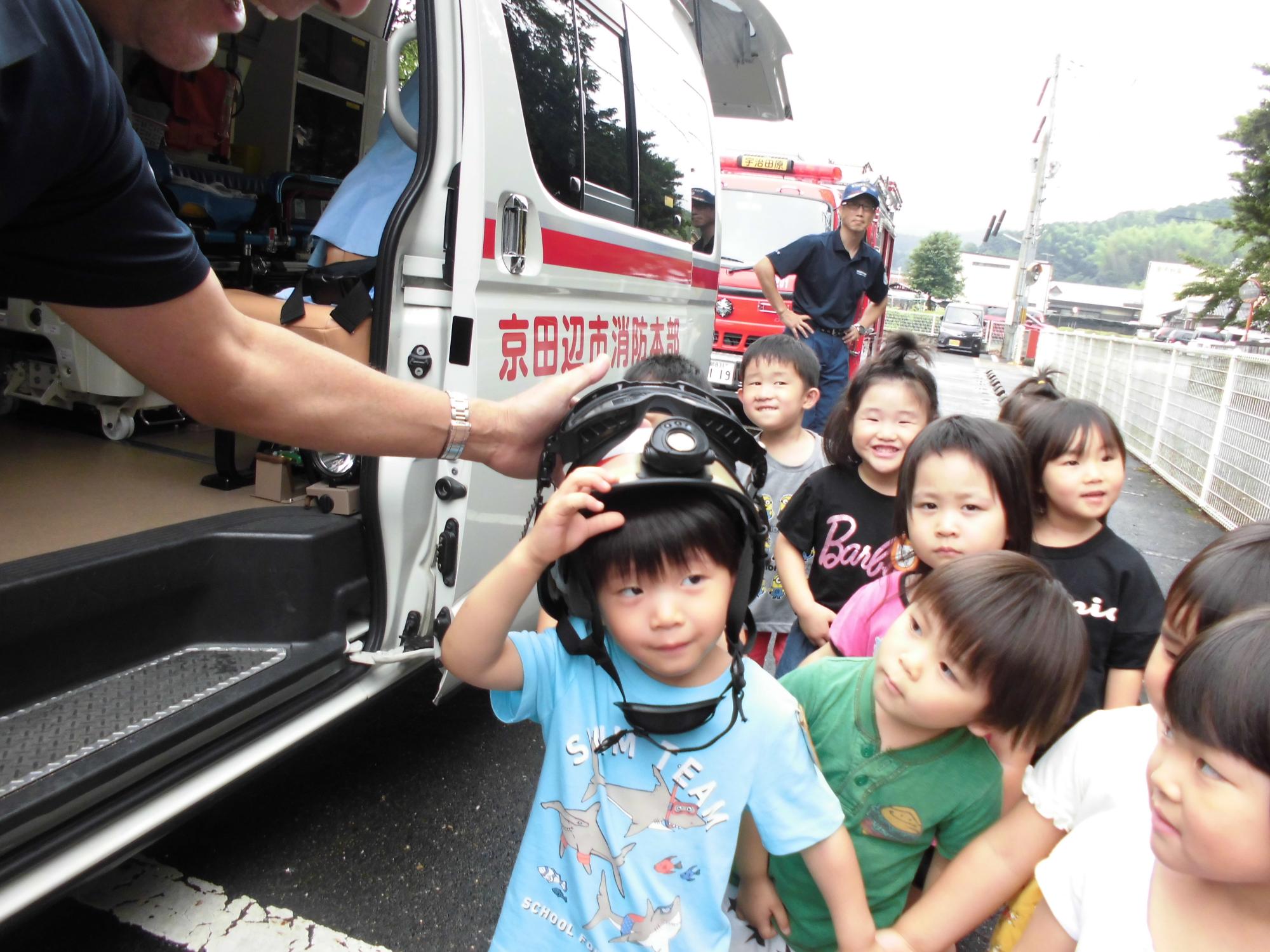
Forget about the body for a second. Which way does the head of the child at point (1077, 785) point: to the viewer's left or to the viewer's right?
to the viewer's left

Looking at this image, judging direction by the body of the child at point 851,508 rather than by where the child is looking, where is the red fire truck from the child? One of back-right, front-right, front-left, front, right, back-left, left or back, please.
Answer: back

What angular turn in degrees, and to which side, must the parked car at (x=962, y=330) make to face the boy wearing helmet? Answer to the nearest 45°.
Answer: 0° — it already faces them

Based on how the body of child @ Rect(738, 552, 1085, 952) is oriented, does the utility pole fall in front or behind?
behind

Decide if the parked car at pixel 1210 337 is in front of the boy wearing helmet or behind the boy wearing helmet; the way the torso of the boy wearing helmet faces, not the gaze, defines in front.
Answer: behind

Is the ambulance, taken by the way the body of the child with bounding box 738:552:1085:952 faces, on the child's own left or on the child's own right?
on the child's own right

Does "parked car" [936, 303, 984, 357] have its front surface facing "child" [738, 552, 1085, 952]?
yes

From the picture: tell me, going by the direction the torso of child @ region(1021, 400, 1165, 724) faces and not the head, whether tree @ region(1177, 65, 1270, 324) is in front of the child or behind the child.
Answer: behind

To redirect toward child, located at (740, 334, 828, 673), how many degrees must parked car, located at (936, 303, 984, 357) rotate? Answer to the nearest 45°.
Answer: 0° — it already faces them

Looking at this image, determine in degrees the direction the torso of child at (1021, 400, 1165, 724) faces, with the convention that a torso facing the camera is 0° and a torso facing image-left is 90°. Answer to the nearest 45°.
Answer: approximately 0°
